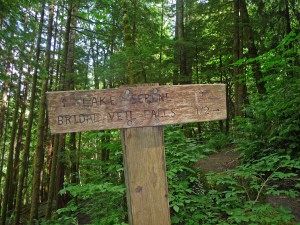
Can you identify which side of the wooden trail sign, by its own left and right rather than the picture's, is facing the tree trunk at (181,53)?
back

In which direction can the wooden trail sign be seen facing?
toward the camera
